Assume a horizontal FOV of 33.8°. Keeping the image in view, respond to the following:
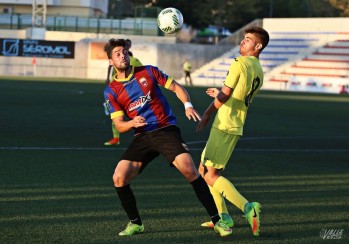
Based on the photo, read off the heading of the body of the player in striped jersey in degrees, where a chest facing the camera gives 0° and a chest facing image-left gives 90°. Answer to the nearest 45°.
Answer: approximately 0°

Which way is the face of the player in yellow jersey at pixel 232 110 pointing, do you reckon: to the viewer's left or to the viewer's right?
to the viewer's left

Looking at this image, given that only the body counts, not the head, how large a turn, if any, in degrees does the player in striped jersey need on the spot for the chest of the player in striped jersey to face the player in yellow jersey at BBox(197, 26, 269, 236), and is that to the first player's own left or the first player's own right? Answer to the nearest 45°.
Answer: approximately 90° to the first player's own left
